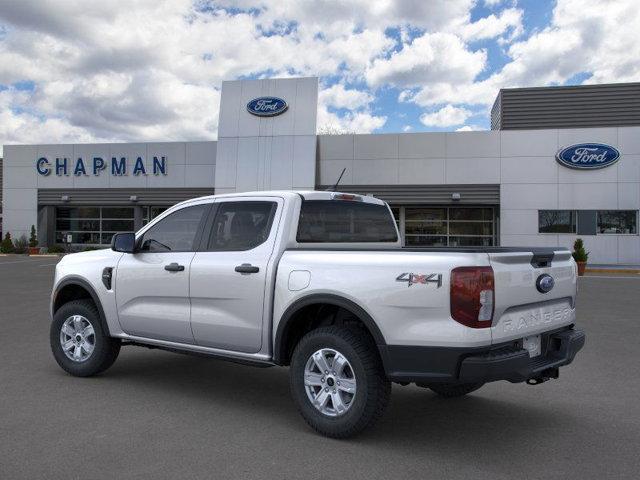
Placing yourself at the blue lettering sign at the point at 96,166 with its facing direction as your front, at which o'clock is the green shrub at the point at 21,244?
The green shrub is roughly at 4 o'clock from the blue lettering sign.

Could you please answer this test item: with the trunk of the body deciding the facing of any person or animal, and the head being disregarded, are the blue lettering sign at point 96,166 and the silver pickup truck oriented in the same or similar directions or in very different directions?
very different directions

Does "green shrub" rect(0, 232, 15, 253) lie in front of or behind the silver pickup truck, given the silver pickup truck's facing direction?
in front

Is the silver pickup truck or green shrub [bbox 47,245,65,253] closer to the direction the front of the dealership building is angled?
the silver pickup truck

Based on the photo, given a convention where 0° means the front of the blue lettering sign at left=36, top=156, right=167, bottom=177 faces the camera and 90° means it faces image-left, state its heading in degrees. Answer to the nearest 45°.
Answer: approximately 0°

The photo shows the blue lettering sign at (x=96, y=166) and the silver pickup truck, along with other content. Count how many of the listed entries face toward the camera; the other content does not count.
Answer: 1

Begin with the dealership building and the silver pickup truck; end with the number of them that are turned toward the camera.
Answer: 1

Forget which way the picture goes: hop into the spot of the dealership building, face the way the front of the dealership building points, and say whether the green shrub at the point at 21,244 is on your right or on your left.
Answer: on your right

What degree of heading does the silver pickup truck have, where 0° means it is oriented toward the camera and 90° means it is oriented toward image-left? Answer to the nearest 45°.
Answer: approximately 135°

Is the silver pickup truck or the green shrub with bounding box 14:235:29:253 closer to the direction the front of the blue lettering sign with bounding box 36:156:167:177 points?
the silver pickup truck

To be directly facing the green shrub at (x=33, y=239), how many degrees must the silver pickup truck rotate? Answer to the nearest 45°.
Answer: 0° — it already faces it

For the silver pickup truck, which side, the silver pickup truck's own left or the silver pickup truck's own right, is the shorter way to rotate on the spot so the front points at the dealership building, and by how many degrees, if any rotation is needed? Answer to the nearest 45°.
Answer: approximately 45° to the silver pickup truck's own right
